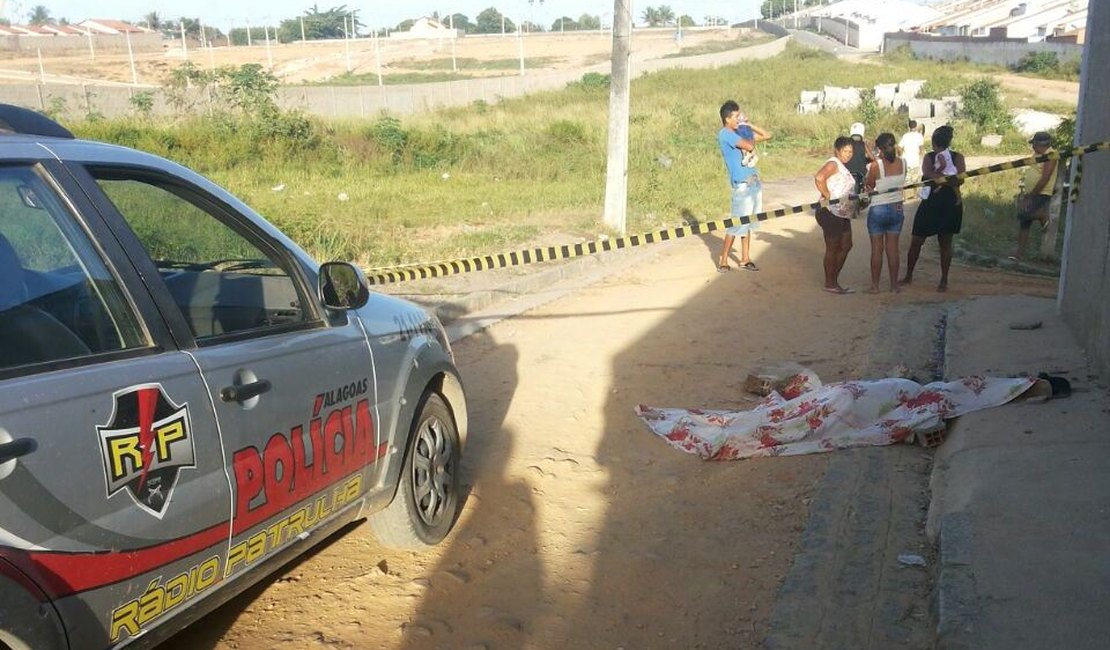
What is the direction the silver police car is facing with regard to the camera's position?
facing away from the viewer and to the right of the viewer

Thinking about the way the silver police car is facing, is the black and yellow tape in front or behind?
in front

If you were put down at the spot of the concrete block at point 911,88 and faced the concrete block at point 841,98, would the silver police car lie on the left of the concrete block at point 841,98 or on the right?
left

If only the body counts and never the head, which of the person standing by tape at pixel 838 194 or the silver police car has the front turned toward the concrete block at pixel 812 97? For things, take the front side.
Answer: the silver police car

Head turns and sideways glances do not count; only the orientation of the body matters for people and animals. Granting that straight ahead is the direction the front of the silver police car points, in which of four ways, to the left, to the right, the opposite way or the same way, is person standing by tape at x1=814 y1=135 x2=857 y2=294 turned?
to the right

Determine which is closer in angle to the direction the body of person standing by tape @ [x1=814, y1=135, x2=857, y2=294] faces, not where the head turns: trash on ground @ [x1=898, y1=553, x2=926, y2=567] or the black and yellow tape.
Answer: the trash on ground

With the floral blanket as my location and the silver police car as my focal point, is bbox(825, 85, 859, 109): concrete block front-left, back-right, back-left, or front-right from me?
back-right

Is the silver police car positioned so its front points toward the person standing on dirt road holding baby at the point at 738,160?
yes

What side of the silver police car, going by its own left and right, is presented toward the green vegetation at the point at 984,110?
front

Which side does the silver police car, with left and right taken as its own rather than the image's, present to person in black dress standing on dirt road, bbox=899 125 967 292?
front
